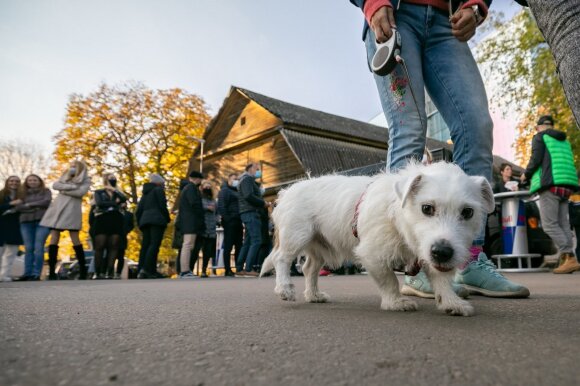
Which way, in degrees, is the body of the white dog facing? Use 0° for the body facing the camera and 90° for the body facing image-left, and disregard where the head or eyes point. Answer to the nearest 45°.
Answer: approximately 315°

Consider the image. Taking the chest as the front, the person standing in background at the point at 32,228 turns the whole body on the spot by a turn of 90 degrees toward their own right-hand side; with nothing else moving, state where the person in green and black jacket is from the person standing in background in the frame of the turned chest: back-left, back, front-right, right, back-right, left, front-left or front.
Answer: back-left

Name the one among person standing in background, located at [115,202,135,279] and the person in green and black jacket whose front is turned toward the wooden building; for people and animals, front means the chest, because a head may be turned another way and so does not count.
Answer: the person in green and black jacket

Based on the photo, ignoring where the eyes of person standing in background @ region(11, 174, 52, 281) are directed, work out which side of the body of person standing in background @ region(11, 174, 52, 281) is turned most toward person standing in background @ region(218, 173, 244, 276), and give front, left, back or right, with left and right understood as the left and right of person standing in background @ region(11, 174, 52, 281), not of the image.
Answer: left

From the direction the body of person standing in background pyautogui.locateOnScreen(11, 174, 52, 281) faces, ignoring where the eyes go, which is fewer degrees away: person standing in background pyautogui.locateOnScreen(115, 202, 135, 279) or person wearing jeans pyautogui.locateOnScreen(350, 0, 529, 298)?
the person wearing jeans
